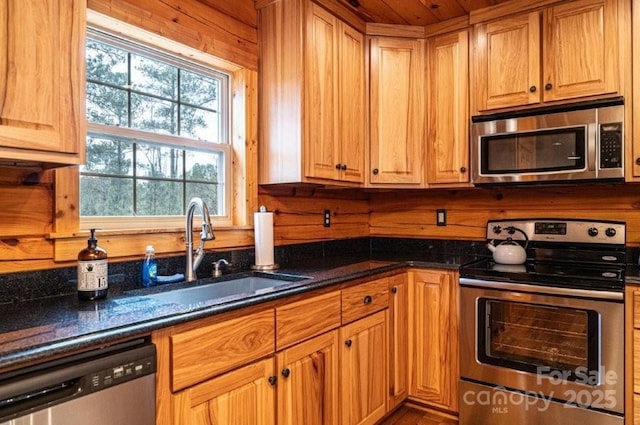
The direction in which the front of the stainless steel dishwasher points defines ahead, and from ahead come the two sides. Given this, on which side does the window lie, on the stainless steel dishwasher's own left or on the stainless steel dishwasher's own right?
on the stainless steel dishwasher's own left

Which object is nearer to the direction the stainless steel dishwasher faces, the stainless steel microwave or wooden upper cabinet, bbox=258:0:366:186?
the stainless steel microwave

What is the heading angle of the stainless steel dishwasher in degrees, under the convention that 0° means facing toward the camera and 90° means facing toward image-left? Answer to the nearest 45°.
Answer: approximately 315°

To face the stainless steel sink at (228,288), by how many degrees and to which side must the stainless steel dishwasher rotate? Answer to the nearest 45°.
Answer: approximately 90° to its left

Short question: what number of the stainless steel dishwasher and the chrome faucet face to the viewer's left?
0

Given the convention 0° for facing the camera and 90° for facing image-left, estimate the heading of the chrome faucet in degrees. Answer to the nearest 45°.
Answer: approximately 315°

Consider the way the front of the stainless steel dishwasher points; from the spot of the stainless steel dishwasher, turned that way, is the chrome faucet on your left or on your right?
on your left

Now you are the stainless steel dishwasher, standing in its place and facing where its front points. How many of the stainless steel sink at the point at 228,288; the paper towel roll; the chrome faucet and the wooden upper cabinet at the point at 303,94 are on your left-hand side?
4

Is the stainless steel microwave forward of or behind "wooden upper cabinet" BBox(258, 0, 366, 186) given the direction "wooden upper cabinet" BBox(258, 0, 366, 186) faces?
forward

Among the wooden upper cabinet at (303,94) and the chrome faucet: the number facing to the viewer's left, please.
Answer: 0

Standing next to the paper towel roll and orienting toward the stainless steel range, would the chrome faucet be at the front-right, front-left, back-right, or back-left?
back-right

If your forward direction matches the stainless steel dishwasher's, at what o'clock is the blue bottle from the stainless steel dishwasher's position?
The blue bottle is roughly at 8 o'clock from the stainless steel dishwasher.

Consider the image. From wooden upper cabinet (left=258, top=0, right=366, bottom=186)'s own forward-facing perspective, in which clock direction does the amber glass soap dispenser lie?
The amber glass soap dispenser is roughly at 3 o'clock from the wooden upper cabinet.

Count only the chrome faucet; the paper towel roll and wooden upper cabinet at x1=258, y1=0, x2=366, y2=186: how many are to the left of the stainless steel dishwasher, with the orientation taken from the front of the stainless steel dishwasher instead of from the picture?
3

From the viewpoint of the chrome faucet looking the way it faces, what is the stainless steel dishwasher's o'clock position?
The stainless steel dishwasher is roughly at 2 o'clock from the chrome faucet.

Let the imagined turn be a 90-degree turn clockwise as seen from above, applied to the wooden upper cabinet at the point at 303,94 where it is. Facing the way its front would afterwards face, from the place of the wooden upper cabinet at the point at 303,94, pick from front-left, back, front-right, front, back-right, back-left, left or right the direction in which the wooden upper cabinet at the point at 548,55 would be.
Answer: back-left
